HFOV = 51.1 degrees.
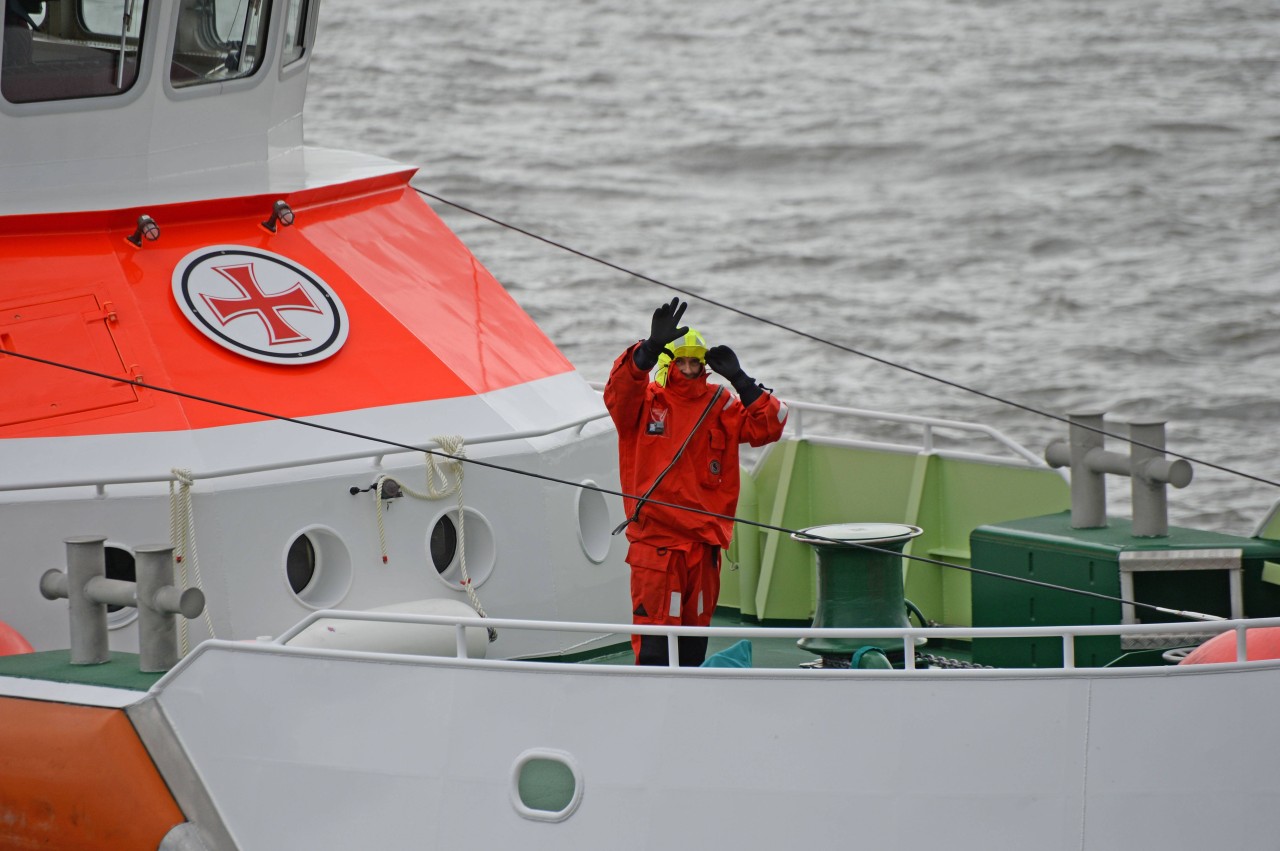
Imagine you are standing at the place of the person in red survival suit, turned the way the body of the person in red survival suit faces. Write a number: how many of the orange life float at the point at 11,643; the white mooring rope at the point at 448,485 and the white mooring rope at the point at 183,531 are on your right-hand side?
3

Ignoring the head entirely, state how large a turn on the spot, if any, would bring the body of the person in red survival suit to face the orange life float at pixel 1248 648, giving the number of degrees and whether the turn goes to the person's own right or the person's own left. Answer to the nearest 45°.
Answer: approximately 45° to the person's own left

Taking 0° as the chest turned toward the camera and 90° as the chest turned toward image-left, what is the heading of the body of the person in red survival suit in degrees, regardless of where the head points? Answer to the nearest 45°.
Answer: approximately 0°

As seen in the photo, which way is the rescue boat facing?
to the viewer's right

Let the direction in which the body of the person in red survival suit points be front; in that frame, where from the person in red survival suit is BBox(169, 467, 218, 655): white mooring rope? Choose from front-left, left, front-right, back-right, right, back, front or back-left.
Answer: right

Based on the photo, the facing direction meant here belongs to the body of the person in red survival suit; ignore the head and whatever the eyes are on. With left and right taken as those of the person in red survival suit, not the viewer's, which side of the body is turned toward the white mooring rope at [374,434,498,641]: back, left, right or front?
right

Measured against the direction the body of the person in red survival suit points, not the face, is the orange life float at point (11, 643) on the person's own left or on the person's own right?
on the person's own right
